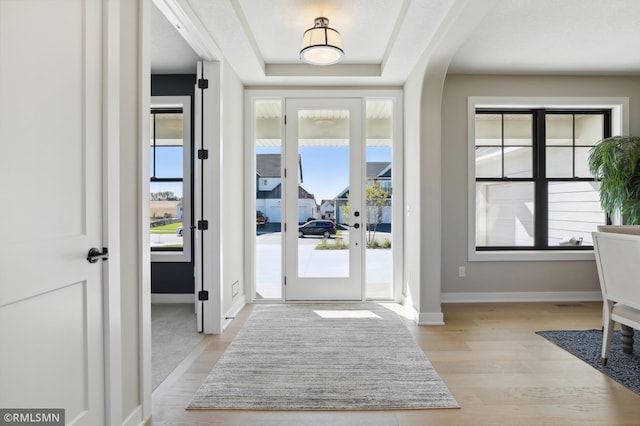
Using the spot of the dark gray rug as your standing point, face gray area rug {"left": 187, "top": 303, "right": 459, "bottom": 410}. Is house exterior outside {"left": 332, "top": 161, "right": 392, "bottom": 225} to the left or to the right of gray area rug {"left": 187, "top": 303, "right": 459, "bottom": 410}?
right

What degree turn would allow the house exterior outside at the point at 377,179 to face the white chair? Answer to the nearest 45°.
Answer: approximately 45° to its left

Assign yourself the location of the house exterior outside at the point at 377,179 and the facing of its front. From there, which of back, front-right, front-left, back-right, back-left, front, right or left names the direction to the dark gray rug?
front-left

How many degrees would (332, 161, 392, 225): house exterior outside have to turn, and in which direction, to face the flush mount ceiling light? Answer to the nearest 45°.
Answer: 0° — it already faces it

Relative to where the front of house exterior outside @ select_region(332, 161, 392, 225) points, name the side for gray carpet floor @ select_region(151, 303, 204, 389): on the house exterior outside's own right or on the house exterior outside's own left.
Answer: on the house exterior outside's own right

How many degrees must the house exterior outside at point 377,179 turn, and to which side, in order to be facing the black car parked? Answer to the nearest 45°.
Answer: approximately 90° to its right

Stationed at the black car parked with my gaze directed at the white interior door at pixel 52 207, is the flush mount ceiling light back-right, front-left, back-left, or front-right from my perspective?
front-left

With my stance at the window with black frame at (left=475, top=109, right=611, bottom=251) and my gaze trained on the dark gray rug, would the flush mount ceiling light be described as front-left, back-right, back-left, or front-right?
front-right

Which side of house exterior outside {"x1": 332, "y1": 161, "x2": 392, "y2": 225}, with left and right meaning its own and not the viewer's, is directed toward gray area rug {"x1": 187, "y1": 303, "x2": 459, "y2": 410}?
front

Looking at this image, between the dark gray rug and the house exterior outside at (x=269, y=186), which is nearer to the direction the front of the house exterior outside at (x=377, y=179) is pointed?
the dark gray rug

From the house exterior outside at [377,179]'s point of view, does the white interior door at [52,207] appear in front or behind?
in front

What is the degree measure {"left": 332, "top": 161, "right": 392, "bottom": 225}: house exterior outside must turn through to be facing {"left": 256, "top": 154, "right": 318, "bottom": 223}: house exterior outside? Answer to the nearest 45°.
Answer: approximately 90° to its right

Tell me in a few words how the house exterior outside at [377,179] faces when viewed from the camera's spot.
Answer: facing the viewer
